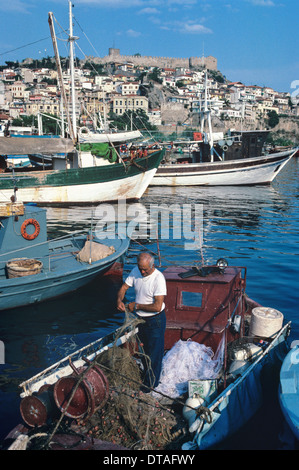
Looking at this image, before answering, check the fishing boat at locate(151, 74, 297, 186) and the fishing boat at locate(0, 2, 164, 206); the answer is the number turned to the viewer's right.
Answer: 2

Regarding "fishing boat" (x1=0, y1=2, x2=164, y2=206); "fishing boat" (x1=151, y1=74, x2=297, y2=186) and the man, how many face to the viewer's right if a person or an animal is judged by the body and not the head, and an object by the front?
2

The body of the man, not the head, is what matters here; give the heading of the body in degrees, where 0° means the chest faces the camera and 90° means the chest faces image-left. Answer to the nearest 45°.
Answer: approximately 45°

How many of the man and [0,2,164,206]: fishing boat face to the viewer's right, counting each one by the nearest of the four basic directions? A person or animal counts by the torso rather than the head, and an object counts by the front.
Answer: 1

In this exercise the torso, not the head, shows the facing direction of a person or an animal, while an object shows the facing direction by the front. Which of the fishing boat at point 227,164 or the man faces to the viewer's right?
the fishing boat

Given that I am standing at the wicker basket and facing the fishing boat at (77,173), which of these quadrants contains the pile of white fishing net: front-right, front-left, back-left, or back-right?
back-right

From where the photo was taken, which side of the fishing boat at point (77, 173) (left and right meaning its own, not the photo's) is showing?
right

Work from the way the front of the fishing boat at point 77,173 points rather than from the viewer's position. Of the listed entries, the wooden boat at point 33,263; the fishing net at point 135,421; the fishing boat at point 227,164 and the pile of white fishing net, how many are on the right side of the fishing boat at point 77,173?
3

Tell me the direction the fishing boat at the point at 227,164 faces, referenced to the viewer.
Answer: facing to the right of the viewer

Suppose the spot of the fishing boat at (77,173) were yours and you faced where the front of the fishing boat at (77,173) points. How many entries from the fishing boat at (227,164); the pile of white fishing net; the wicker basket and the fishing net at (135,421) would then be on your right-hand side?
3
